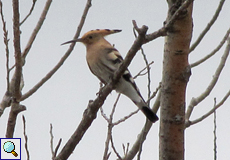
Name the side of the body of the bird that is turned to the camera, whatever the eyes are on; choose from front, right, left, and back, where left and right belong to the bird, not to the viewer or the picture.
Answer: left
